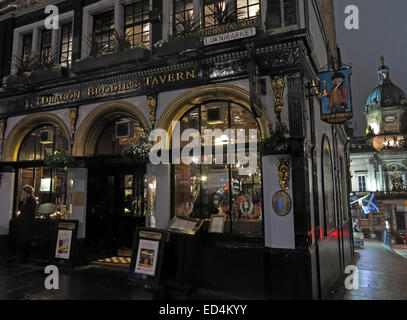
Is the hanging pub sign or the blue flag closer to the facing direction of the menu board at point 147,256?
the hanging pub sign

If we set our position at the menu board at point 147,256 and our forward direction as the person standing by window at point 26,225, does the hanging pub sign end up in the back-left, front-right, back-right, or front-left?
back-right

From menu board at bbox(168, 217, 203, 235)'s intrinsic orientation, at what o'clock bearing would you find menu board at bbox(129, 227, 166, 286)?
menu board at bbox(129, 227, 166, 286) is roughly at 1 o'clock from menu board at bbox(168, 217, 203, 235).

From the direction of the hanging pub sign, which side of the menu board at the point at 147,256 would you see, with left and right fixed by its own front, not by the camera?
left

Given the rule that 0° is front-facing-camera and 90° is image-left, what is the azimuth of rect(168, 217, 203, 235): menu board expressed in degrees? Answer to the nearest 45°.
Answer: approximately 45°

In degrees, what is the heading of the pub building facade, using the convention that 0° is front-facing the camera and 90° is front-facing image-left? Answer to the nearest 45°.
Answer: approximately 45°

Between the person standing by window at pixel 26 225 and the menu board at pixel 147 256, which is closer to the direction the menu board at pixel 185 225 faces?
the menu board

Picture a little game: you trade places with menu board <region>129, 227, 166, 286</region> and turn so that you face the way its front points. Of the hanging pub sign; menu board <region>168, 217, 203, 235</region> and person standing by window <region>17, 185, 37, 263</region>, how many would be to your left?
2

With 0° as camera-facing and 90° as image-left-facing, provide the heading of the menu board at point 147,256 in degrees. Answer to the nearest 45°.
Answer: approximately 0°

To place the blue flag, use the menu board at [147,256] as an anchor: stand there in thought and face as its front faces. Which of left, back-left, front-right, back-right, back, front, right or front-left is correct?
back-left

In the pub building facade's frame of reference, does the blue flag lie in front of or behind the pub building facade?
behind

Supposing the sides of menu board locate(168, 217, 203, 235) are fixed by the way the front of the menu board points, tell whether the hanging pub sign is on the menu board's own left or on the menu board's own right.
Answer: on the menu board's own left

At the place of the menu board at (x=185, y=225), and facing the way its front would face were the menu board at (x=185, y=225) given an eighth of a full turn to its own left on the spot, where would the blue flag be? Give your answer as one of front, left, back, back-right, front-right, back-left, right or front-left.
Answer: back-left
